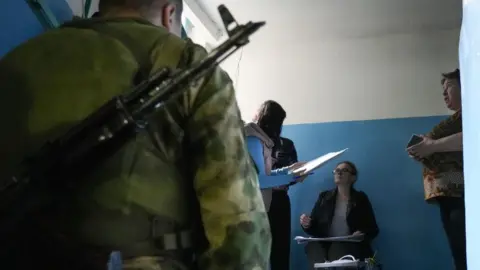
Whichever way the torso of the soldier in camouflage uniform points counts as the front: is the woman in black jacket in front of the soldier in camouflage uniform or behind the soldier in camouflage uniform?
in front

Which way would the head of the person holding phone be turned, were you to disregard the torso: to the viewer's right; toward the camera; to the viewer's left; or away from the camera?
to the viewer's left

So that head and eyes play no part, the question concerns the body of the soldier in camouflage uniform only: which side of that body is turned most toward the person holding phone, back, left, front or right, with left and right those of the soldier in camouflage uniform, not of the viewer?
front

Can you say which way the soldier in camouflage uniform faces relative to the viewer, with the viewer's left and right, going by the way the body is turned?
facing away from the viewer and to the right of the viewer

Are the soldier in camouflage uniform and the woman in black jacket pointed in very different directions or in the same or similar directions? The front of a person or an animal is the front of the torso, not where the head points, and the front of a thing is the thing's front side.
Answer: very different directions

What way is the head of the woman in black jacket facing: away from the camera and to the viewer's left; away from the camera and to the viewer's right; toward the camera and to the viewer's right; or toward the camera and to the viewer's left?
toward the camera and to the viewer's left

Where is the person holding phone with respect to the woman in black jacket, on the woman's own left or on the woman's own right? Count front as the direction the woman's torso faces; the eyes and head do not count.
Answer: on the woman's own left
